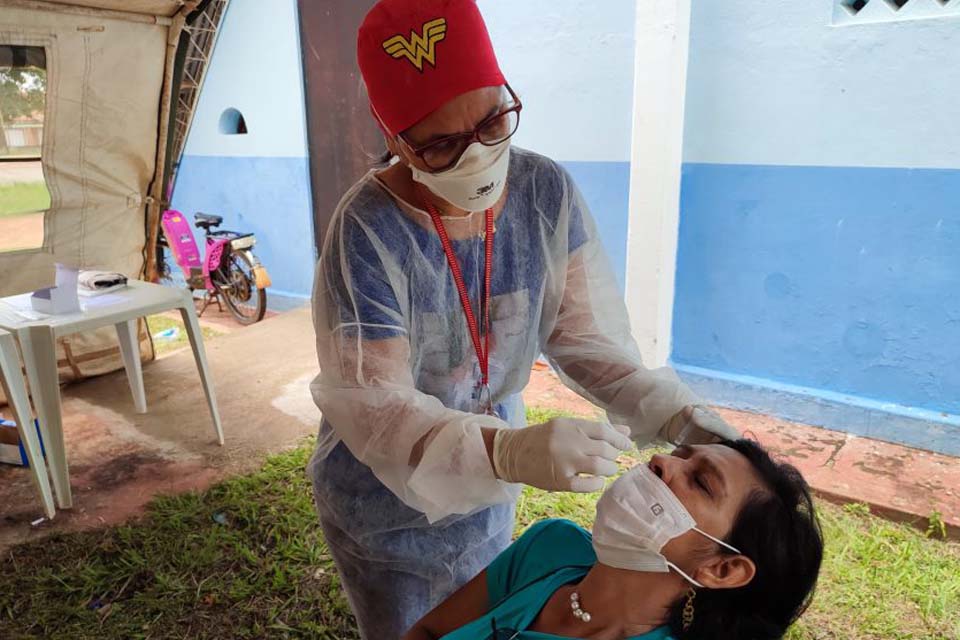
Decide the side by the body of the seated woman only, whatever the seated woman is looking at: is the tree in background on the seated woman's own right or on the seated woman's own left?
on the seated woman's own right

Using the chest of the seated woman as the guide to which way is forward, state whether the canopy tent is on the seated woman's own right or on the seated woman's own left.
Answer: on the seated woman's own right

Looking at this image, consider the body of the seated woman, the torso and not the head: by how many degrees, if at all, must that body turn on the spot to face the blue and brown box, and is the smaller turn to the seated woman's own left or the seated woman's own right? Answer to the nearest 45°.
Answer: approximately 90° to the seated woman's own right

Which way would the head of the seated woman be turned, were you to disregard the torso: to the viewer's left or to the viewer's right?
to the viewer's left
